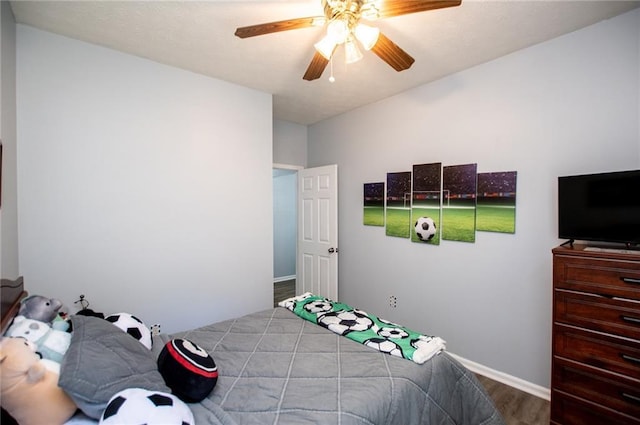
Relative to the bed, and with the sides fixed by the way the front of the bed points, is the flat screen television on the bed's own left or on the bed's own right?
on the bed's own right

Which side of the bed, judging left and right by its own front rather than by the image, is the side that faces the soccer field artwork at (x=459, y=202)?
front

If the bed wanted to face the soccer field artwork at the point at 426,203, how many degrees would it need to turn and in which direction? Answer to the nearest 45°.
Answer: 0° — it already faces it

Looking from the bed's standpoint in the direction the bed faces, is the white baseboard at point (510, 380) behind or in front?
in front

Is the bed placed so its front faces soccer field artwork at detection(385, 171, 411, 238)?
yes

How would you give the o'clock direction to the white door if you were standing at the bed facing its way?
The white door is roughly at 11 o'clock from the bed.

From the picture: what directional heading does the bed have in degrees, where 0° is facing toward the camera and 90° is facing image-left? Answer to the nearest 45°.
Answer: approximately 225°

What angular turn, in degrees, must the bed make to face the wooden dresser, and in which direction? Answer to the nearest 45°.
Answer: approximately 45° to its right
